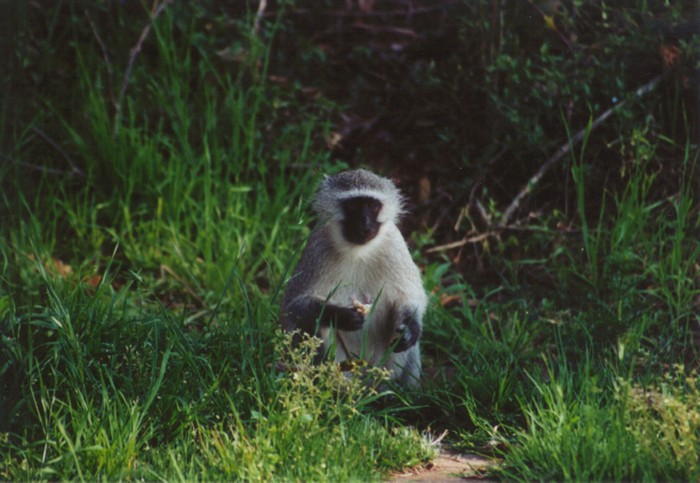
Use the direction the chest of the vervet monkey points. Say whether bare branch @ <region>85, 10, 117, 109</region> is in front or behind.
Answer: behind

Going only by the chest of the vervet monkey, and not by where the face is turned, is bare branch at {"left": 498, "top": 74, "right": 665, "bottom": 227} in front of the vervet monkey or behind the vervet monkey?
behind

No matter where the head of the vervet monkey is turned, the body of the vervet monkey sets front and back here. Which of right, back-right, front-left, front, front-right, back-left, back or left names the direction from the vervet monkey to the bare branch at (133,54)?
back-right

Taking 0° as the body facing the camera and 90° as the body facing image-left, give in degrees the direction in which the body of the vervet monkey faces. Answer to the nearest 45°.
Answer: approximately 0°
